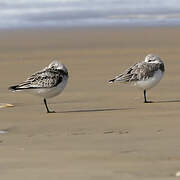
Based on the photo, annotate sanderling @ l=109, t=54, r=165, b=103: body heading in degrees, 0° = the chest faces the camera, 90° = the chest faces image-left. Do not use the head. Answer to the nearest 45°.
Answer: approximately 270°

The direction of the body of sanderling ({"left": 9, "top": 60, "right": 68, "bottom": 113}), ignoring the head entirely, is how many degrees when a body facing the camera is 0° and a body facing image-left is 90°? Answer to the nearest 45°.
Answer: approximately 270°

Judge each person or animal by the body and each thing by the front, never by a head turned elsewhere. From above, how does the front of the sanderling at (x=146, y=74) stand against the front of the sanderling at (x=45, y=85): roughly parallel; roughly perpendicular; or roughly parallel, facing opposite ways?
roughly parallel

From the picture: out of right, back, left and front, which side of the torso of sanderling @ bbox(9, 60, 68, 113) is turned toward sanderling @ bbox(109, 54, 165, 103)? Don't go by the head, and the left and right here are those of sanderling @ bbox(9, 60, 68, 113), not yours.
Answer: front

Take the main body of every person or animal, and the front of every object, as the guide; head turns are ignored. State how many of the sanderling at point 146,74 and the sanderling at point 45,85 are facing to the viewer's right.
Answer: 2

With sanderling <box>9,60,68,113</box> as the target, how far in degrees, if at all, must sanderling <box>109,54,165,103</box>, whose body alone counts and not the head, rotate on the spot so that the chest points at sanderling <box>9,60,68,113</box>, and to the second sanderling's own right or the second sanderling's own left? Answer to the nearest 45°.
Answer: approximately 135° to the second sanderling's own right
